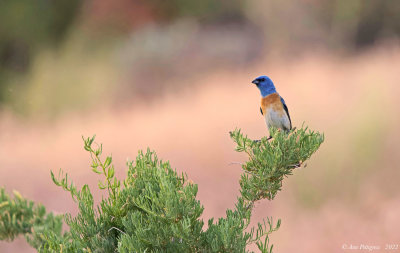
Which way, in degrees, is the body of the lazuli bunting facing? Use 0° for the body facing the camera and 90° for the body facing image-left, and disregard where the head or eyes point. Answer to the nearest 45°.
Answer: approximately 45°
